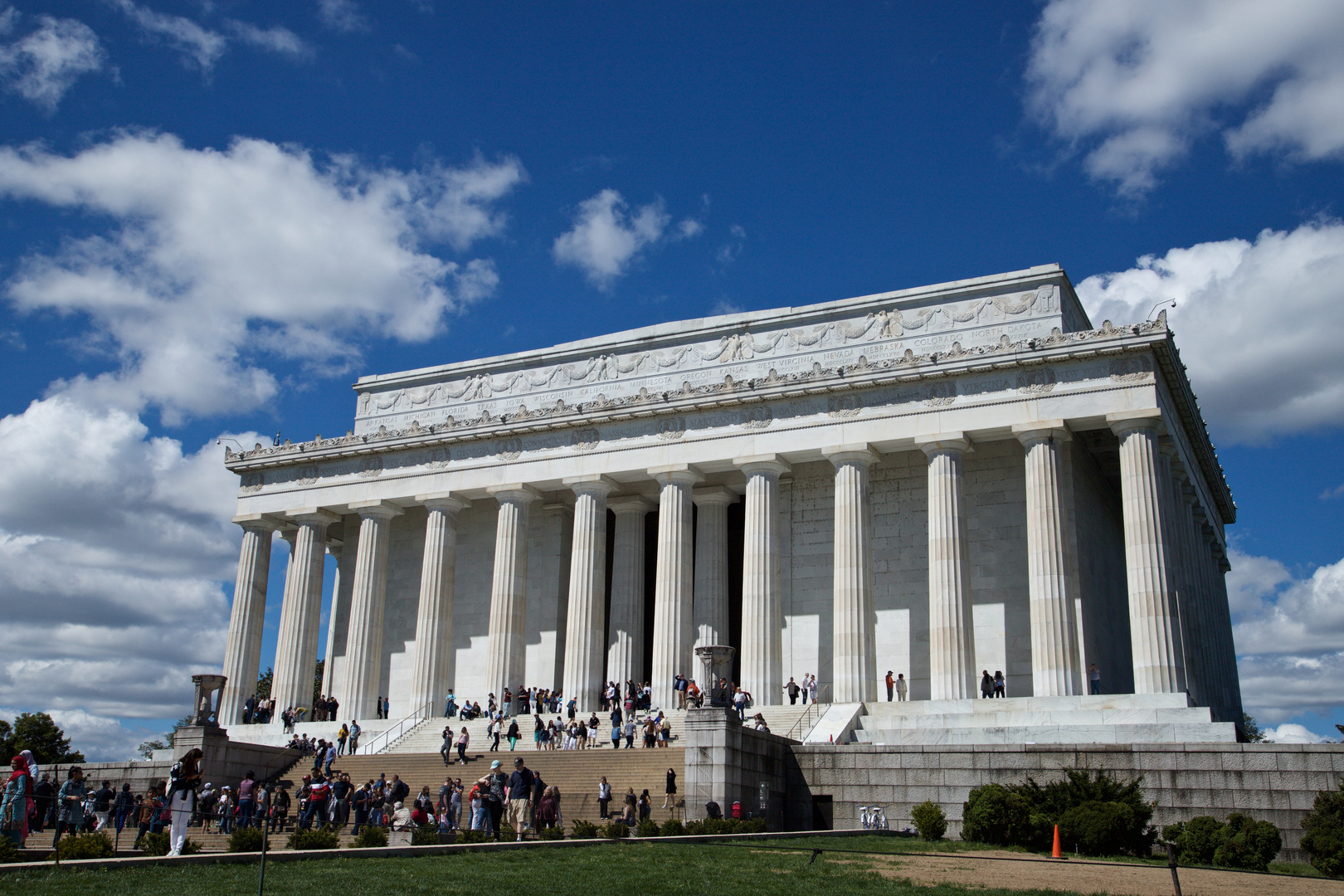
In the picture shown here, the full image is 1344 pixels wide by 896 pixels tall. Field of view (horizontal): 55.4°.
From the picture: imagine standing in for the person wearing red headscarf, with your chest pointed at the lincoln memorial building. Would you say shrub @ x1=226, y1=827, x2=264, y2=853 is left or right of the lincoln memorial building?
right

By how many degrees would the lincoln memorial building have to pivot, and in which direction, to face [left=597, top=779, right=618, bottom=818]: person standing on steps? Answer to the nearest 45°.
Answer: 0° — it already faces them

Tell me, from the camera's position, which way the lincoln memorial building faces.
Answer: facing the viewer and to the left of the viewer

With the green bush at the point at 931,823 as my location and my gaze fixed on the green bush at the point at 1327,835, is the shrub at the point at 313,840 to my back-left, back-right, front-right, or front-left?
back-right

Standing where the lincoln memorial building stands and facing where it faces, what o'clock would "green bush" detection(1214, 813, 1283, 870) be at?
The green bush is roughly at 10 o'clock from the lincoln memorial building.

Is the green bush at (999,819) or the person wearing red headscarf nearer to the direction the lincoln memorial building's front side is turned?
the person wearing red headscarf

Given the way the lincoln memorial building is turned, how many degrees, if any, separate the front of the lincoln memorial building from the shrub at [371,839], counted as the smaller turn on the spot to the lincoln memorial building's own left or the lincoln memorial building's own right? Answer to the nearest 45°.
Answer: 0° — it already faces it

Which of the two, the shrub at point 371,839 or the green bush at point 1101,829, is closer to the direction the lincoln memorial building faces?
the shrub

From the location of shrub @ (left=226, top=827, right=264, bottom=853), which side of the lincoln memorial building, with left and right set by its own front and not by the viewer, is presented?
front

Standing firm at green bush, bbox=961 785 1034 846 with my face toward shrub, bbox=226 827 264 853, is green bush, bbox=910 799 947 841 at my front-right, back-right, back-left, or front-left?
front-right

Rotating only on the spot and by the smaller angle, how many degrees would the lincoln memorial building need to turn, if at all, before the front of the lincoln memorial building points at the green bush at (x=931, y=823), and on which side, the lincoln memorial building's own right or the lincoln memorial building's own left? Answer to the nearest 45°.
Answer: approximately 45° to the lincoln memorial building's own left

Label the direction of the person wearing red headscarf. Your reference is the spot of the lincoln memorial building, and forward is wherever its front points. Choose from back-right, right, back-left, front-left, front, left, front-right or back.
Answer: front

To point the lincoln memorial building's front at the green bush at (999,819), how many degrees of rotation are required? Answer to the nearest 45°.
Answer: approximately 45° to its left

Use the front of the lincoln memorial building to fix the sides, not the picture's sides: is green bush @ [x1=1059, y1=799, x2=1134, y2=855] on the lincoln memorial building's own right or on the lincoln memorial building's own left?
on the lincoln memorial building's own left

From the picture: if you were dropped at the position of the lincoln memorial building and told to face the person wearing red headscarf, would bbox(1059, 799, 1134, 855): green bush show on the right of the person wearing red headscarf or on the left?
left
